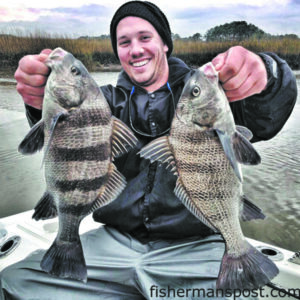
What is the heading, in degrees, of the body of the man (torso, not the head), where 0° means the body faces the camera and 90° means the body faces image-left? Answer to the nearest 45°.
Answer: approximately 0°
